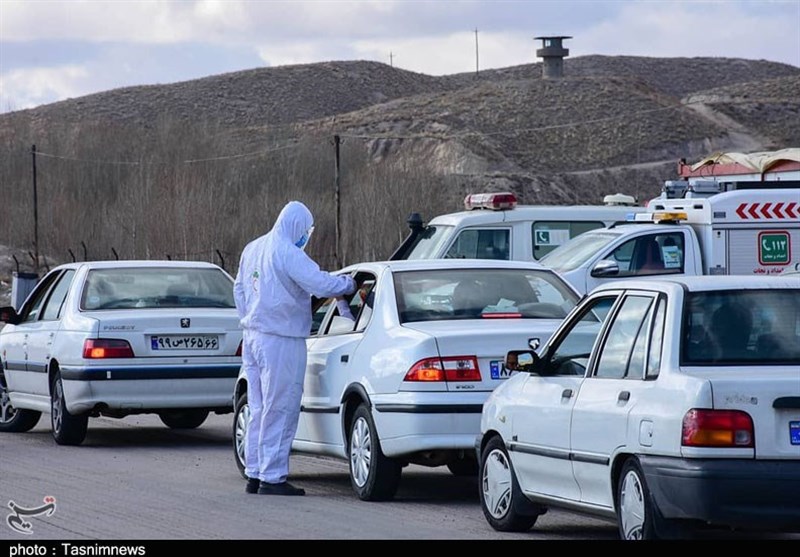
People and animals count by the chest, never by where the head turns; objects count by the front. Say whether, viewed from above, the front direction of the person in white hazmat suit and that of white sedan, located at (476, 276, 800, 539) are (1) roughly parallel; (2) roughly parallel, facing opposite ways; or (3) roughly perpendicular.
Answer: roughly perpendicular

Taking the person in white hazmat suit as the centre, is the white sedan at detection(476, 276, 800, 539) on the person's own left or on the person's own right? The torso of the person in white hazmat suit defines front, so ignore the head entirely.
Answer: on the person's own right

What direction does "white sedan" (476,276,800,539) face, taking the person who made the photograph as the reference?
facing away from the viewer and to the left of the viewer

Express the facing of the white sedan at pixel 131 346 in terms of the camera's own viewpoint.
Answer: facing away from the viewer and to the left of the viewer

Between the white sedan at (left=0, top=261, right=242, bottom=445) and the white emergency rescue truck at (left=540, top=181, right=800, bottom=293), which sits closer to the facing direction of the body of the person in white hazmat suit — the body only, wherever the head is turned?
the white emergency rescue truck

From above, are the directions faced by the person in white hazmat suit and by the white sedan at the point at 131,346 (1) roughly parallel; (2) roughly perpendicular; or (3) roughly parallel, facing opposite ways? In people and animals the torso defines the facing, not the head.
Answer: roughly perpendicular

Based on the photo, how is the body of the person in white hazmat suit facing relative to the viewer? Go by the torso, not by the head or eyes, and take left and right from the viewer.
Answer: facing away from the viewer and to the right of the viewer

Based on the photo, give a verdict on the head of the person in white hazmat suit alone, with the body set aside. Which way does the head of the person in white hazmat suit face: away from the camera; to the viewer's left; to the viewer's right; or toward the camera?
to the viewer's right
